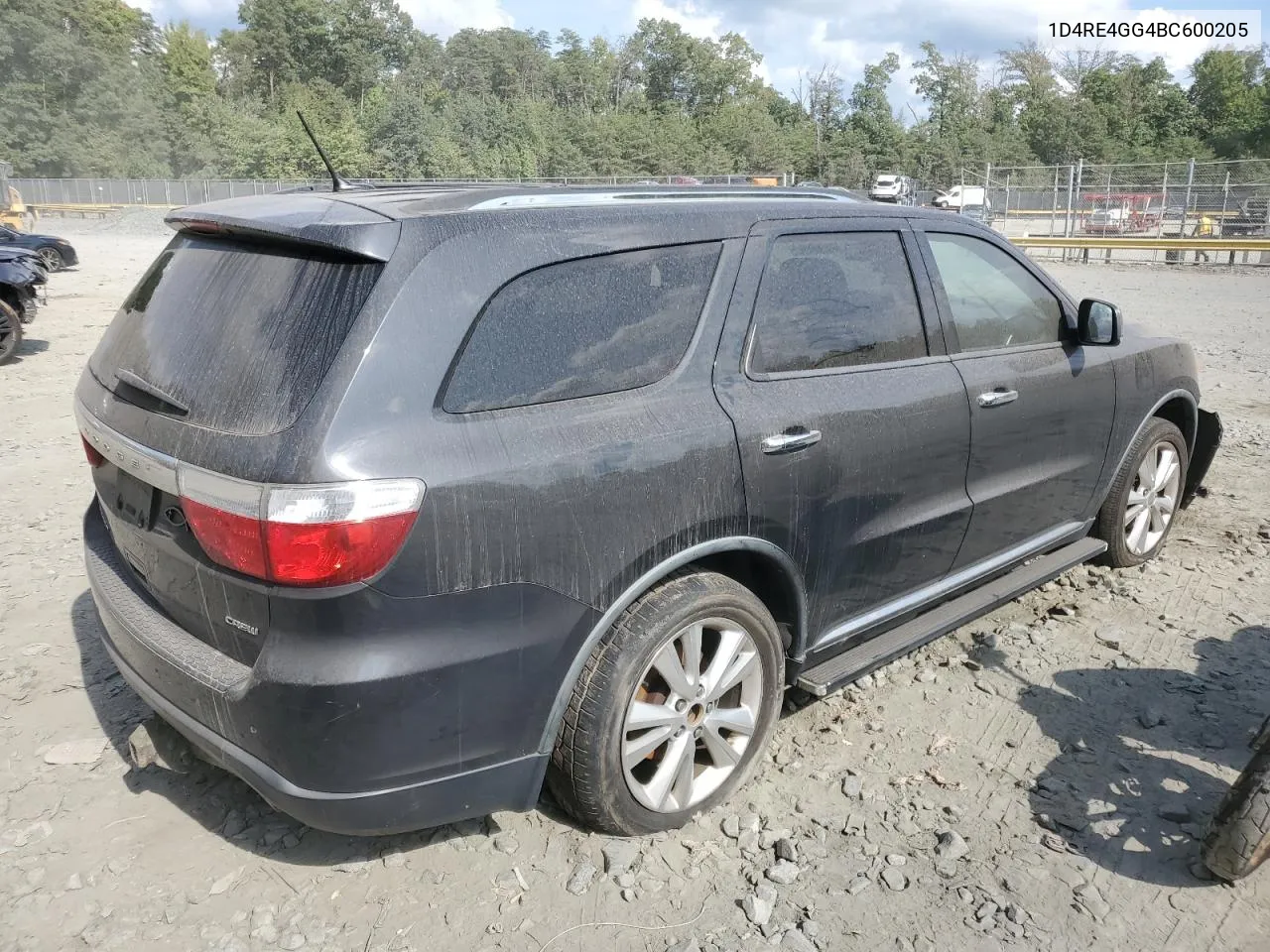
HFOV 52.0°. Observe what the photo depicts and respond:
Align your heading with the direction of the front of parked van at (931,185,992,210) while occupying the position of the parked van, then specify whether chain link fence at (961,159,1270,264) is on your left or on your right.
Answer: on your left

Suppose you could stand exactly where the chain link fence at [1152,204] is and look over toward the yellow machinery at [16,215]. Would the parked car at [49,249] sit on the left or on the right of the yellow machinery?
left

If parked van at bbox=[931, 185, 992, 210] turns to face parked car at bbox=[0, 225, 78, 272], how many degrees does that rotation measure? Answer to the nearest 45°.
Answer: approximately 45° to its left

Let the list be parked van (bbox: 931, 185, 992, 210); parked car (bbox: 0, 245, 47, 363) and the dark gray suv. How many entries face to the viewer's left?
1

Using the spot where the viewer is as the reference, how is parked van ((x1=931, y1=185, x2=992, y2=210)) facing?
facing to the left of the viewer

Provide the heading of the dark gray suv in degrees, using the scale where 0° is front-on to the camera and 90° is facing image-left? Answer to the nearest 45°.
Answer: approximately 225°

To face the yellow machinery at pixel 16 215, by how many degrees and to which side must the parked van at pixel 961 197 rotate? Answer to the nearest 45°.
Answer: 0° — it already faces it

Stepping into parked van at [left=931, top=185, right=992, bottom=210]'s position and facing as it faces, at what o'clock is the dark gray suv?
The dark gray suv is roughly at 9 o'clock from the parked van.

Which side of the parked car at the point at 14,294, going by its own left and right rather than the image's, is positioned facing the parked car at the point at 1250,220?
front

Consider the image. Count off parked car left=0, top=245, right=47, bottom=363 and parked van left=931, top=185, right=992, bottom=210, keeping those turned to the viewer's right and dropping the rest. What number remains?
1

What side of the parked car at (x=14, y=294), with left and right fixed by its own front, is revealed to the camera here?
right
